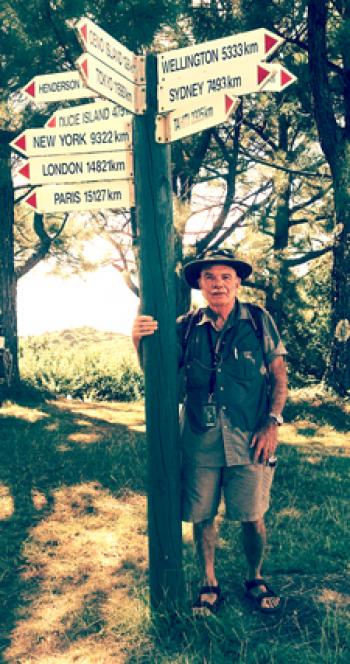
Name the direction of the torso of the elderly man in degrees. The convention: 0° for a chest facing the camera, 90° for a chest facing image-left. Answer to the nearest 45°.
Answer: approximately 0°

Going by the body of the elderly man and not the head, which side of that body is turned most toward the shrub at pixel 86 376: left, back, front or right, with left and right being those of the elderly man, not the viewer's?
back

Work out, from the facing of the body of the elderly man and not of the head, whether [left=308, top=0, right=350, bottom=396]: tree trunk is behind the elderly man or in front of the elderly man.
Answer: behind
